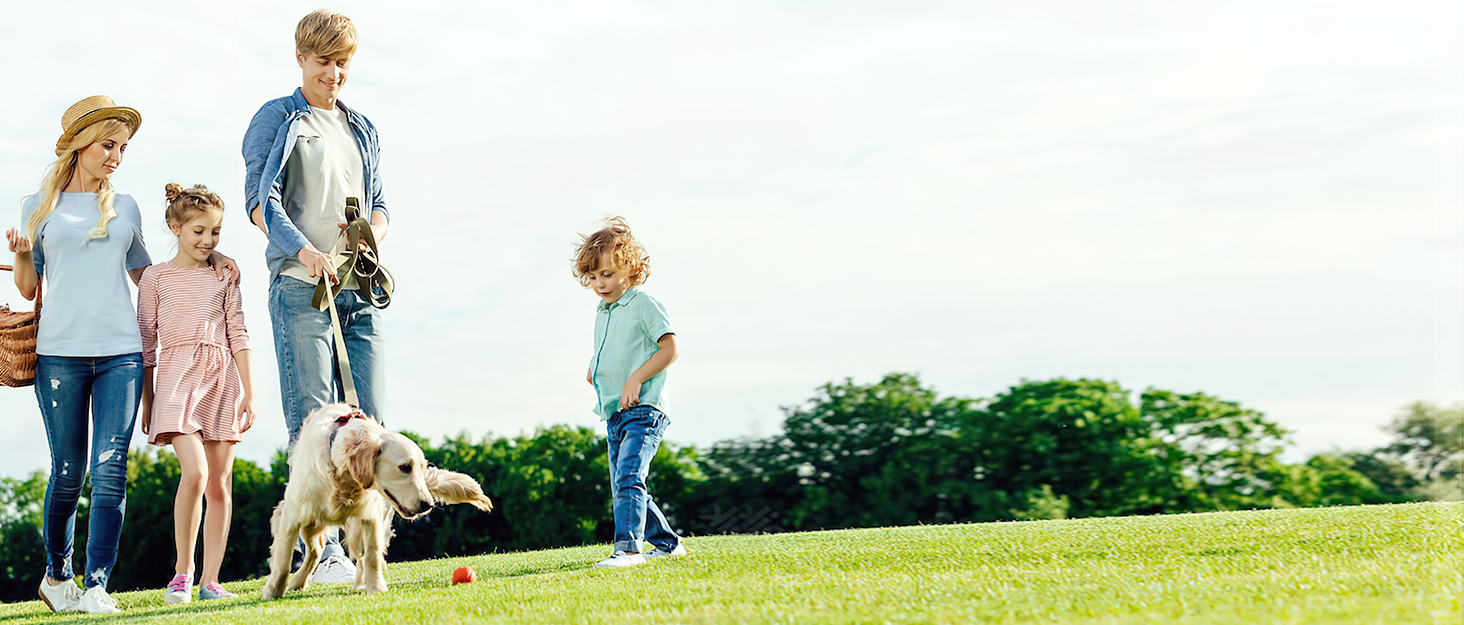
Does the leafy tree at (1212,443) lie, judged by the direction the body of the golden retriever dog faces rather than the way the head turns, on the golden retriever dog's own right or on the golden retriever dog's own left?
on the golden retriever dog's own left

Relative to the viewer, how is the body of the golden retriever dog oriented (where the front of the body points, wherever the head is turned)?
toward the camera

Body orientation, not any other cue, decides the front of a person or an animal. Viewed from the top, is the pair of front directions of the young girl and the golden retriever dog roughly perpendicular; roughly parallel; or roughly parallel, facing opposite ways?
roughly parallel

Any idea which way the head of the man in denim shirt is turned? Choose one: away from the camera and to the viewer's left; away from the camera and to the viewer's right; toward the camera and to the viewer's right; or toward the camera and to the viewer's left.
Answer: toward the camera and to the viewer's right

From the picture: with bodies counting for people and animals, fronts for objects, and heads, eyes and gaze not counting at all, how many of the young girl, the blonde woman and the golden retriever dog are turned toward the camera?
3

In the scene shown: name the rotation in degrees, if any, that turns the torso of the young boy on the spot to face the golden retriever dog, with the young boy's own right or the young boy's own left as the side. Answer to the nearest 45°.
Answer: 0° — they already face it

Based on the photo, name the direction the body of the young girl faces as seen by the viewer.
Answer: toward the camera

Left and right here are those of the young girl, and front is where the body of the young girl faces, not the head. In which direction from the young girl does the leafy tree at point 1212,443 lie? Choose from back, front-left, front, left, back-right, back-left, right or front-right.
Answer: left

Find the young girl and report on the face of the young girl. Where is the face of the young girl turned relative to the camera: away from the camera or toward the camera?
toward the camera

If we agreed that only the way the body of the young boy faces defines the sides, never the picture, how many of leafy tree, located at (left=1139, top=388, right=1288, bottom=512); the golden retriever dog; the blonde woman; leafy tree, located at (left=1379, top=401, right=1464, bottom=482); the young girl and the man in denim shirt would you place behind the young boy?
2

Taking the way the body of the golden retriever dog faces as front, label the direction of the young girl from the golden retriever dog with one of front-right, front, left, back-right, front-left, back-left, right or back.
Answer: back-right

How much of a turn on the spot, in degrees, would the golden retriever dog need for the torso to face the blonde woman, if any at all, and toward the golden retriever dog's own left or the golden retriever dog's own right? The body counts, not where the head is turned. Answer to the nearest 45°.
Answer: approximately 135° to the golden retriever dog's own right
